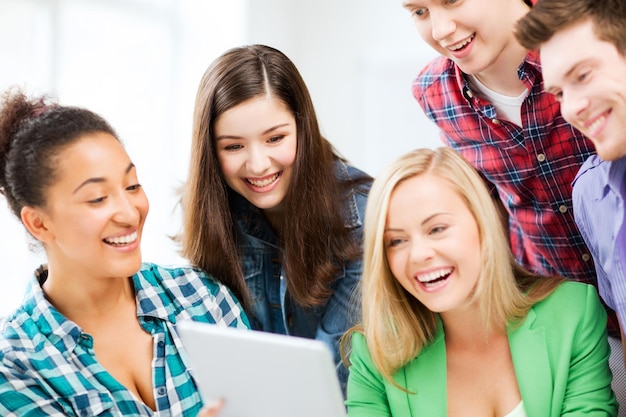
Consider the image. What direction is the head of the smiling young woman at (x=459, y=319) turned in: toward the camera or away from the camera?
toward the camera

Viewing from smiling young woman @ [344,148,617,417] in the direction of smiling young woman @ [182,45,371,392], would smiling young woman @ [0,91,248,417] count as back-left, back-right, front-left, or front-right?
front-left

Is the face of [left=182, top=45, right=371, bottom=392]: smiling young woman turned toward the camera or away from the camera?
toward the camera

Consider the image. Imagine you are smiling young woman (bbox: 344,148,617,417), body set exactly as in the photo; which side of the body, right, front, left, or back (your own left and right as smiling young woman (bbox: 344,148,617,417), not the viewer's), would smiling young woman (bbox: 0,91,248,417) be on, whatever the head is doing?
right

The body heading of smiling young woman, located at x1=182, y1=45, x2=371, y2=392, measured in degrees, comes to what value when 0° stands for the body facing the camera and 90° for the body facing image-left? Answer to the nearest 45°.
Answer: approximately 0°

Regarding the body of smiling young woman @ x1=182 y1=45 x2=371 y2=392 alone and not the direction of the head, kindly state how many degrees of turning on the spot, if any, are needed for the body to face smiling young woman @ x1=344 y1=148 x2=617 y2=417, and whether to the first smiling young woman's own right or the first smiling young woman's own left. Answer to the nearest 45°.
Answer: approximately 45° to the first smiling young woman's own left

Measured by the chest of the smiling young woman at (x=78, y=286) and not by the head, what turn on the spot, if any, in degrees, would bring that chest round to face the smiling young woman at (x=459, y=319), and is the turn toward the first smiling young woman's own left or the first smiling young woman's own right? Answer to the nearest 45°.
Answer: approximately 45° to the first smiling young woman's own left

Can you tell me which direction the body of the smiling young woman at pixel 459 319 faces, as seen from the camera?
toward the camera

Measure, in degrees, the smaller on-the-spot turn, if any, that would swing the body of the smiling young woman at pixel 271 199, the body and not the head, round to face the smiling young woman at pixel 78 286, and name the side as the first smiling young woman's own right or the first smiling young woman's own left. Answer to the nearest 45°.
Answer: approximately 45° to the first smiling young woman's own right

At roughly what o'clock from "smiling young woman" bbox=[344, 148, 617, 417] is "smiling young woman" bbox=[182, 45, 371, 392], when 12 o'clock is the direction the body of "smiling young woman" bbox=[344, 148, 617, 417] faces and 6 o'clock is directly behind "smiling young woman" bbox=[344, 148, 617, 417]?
"smiling young woman" bbox=[182, 45, 371, 392] is roughly at 4 o'clock from "smiling young woman" bbox=[344, 148, 617, 417].

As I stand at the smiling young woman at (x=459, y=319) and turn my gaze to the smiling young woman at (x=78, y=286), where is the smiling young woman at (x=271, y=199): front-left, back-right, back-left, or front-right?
front-right

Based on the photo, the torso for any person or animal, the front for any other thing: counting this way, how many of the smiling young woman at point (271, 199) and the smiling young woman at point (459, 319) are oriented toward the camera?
2

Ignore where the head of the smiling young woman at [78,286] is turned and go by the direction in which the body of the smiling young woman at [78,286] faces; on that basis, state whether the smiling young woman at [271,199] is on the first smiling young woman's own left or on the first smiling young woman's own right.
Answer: on the first smiling young woman's own left

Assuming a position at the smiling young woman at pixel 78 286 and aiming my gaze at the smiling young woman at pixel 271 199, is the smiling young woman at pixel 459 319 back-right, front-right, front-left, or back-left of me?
front-right

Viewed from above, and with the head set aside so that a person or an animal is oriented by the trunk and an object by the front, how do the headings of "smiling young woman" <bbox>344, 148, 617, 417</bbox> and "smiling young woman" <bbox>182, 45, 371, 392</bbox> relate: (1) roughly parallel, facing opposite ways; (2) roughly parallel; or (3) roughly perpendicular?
roughly parallel

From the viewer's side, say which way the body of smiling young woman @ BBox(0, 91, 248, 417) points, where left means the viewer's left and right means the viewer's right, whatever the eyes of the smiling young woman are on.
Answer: facing the viewer and to the right of the viewer
